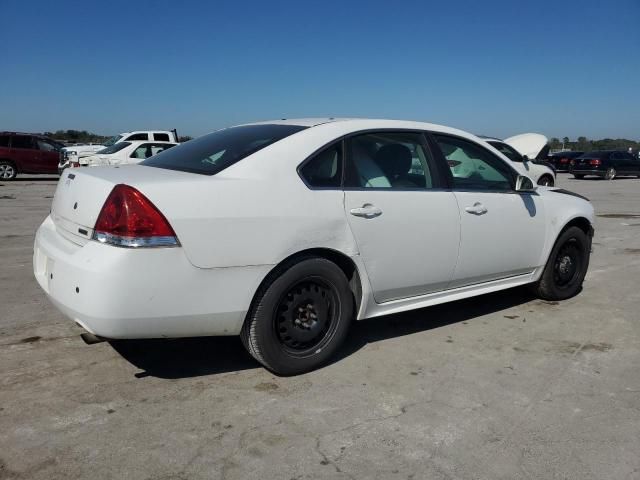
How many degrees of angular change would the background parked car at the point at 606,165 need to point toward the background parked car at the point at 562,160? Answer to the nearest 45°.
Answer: approximately 90° to its left

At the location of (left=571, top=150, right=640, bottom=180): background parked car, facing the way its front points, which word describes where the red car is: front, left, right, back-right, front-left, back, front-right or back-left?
back

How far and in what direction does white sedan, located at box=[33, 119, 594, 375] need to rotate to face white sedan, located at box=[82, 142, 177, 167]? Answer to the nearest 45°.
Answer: approximately 45° to its left

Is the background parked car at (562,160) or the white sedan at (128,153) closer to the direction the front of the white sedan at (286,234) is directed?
the background parked car

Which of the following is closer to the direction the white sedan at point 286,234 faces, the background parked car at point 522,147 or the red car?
the background parked car

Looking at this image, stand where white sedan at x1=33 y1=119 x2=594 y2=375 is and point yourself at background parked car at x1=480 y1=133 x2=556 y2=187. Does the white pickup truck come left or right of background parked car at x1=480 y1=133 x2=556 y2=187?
left

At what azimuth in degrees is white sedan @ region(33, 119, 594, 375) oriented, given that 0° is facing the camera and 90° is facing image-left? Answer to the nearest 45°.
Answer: approximately 225°

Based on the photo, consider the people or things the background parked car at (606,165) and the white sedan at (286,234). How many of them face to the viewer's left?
0

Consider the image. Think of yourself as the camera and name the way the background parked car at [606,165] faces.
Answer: facing away from the viewer and to the right of the viewer

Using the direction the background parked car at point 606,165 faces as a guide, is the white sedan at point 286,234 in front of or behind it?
behind

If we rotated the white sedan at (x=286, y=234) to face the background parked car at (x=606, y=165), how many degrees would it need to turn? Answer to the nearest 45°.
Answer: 0° — it already faces it

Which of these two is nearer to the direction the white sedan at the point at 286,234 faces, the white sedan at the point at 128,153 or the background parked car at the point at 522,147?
the background parked car

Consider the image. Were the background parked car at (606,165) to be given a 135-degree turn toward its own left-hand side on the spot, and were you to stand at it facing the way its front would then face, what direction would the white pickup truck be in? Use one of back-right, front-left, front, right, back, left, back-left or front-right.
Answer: front-left

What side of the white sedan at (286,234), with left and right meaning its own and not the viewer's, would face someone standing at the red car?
left

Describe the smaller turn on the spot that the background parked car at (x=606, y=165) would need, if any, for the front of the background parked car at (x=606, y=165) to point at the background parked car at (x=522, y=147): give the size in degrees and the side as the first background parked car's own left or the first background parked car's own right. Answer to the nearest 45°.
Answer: approximately 135° to the first background parked car's own right

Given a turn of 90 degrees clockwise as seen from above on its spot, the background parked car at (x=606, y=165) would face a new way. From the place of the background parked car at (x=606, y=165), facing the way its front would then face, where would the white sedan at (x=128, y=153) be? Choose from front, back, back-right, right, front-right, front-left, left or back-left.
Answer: right
